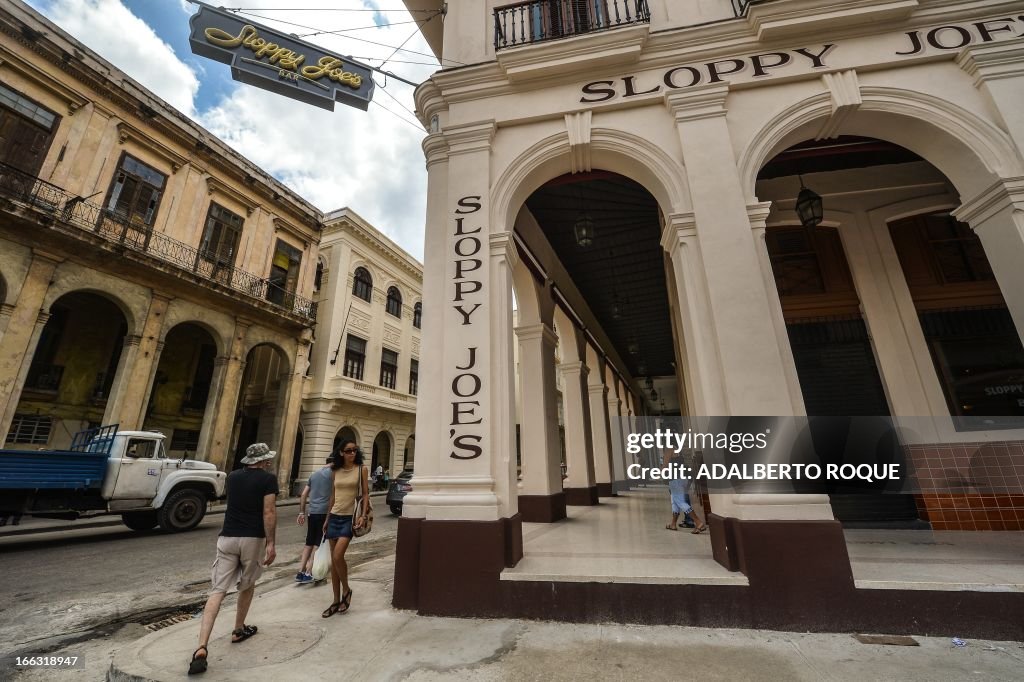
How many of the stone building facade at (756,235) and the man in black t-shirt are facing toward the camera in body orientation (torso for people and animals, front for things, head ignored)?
1

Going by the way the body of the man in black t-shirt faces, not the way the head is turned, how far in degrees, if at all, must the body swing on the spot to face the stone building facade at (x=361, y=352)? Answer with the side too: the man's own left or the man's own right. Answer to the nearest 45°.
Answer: approximately 45° to the man's own left

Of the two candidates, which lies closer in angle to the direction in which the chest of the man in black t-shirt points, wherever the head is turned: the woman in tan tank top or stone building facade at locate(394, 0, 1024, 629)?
the woman in tan tank top

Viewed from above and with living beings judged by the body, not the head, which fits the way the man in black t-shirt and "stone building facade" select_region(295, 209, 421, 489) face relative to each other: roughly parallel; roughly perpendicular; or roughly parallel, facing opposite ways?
roughly perpendicular

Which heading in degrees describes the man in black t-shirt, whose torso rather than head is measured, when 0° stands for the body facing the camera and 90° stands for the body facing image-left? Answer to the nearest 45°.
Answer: approximately 225°

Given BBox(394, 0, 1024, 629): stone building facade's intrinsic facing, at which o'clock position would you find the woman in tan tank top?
The woman in tan tank top is roughly at 2 o'clock from the stone building facade.

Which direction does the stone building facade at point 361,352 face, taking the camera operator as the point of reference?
facing the viewer and to the right of the viewer

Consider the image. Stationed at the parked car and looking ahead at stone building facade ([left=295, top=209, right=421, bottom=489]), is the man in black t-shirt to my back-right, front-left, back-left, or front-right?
back-left

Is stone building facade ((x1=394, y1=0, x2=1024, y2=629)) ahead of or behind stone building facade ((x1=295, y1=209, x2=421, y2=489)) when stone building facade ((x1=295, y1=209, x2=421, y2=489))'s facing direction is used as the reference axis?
ahead

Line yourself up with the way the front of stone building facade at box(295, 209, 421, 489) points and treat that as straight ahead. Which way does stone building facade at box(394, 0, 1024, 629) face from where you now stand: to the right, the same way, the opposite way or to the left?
to the right

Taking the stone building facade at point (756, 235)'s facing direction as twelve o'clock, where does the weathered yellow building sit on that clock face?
The weathered yellow building is roughly at 3 o'clock from the stone building facade.

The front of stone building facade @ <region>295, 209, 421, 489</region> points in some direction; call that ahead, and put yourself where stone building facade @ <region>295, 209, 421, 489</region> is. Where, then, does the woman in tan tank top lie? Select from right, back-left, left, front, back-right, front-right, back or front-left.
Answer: front-right

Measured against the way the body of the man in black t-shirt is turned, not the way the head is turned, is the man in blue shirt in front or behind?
in front

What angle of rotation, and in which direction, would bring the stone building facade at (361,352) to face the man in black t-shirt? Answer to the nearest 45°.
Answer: approximately 45° to its right

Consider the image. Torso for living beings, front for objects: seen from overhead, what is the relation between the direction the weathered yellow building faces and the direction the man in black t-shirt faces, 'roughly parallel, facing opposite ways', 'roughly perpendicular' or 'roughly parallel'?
roughly perpendicular

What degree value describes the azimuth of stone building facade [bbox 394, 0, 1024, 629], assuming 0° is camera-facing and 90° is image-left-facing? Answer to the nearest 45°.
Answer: approximately 0°
